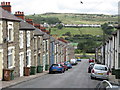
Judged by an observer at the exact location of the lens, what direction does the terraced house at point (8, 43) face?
facing the viewer and to the right of the viewer
